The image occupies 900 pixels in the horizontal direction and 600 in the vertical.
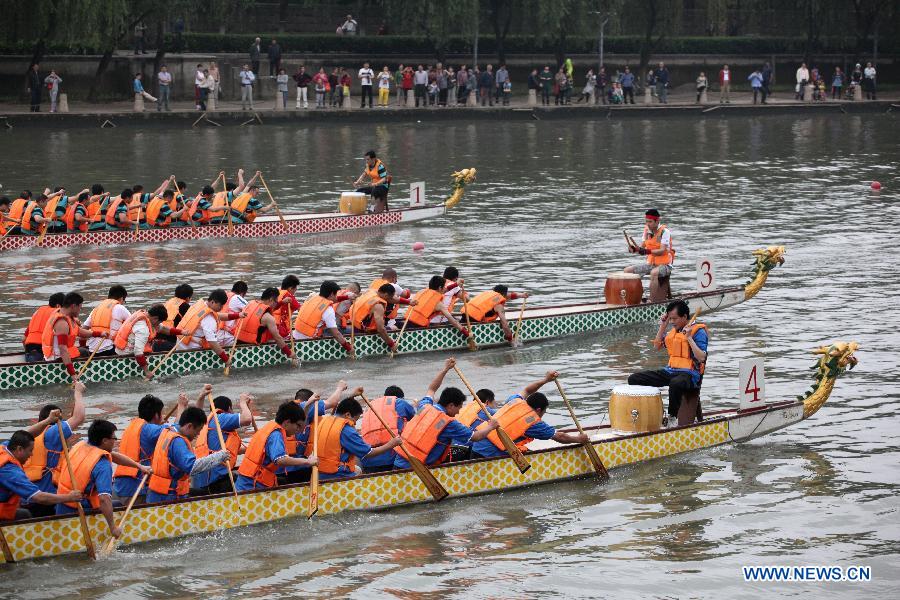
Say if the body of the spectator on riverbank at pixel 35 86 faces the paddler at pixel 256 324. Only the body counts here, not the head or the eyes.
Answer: yes

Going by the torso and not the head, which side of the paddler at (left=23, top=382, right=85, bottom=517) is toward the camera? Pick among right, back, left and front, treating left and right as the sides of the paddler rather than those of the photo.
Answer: right

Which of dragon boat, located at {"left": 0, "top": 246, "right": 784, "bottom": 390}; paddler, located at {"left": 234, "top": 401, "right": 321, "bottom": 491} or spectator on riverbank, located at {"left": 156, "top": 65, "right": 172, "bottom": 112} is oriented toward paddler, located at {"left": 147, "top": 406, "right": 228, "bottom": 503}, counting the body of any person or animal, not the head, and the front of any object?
the spectator on riverbank

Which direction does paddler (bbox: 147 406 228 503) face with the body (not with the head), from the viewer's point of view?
to the viewer's right

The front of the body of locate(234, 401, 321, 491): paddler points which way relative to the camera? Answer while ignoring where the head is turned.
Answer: to the viewer's right

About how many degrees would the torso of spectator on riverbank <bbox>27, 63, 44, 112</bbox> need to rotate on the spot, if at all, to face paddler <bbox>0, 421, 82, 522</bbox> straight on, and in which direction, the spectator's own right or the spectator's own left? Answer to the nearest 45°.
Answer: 0° — they already face them

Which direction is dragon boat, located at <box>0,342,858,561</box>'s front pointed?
to the viewer's right

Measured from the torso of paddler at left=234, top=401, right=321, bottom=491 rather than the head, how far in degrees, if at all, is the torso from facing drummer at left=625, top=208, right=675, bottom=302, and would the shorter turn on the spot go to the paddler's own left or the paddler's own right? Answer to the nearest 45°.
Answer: approximately 45° to the paddler's own left

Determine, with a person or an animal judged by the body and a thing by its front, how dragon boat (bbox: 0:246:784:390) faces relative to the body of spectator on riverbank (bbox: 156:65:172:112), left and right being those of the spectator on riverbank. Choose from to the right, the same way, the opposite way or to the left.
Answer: to the left

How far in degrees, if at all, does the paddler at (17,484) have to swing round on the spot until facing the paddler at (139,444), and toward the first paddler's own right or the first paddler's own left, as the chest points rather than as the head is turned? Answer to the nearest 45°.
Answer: approximately 45° to the first paddler's own left

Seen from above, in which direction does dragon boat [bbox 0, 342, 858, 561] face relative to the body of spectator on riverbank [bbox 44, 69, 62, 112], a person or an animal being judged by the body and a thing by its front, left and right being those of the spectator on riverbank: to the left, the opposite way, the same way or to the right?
to the left

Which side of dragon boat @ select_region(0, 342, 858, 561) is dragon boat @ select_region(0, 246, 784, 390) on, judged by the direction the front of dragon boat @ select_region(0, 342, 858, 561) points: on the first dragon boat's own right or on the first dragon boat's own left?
on the first dragon boat's own left

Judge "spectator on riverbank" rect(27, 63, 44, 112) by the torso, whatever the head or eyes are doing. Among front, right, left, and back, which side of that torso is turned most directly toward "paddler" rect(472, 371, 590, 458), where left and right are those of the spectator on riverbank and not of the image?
front

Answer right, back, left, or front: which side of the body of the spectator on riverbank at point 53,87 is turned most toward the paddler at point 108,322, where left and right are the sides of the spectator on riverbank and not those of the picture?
front
